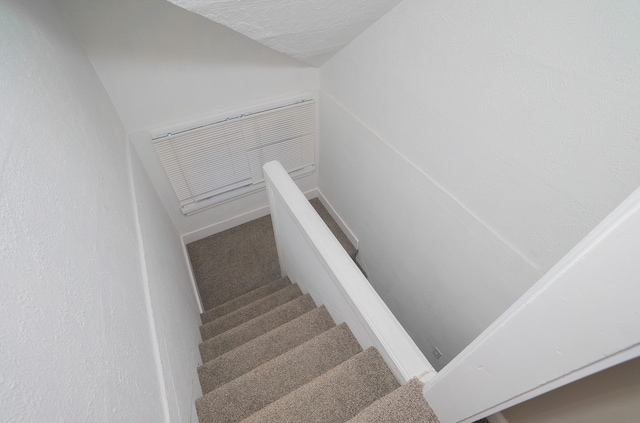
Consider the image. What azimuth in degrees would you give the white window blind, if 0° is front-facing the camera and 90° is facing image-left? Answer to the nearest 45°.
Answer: approximately 0°

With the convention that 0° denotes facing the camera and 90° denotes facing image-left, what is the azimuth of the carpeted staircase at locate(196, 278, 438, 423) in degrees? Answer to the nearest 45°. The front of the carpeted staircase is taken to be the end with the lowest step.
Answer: approximately 135°

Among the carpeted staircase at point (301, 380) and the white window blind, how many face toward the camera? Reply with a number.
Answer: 1
